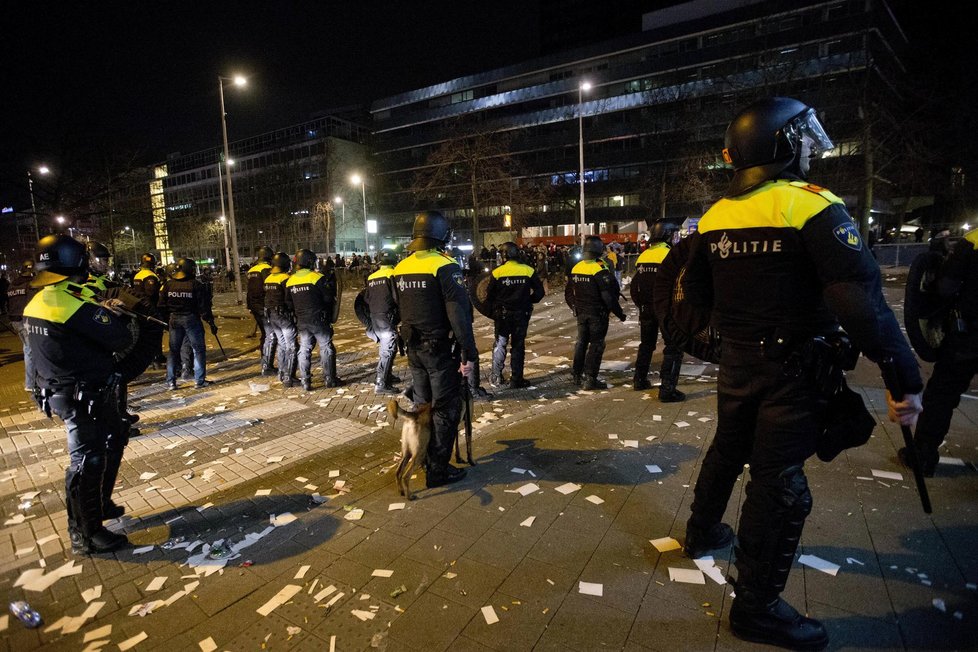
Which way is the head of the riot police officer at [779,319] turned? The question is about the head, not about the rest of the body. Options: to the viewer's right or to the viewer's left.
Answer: to the viewer's right

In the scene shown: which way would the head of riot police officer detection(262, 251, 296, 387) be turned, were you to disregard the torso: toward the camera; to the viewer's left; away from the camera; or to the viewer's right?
away from the camera

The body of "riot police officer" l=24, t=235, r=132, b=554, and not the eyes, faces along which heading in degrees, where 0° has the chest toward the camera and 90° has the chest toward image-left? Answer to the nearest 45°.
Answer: approximately 225°

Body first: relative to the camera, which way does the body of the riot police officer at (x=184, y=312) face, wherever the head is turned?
away from the camera

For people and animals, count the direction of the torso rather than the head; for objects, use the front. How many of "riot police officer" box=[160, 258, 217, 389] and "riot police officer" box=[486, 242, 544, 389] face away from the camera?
2

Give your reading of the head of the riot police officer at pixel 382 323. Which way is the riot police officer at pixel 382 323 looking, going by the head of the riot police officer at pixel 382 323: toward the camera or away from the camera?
away from the camera

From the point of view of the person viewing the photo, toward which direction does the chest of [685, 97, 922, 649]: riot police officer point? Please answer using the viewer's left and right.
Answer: facing away from the viewer and to the right of the viewer

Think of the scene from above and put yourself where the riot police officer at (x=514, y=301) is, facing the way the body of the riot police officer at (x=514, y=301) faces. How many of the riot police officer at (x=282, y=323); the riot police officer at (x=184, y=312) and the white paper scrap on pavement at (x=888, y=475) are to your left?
2

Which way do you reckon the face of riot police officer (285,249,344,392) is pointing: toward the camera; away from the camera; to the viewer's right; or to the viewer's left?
away from the camera

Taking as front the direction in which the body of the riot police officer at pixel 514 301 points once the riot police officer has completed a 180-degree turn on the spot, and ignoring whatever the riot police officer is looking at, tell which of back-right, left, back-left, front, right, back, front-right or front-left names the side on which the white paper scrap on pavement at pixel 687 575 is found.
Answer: front

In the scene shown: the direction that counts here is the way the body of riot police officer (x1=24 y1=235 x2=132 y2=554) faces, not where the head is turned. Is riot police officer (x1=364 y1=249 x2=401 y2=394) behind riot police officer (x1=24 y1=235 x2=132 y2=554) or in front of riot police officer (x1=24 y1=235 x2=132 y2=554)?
in front

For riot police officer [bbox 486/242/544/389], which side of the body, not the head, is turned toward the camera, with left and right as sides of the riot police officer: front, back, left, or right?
back

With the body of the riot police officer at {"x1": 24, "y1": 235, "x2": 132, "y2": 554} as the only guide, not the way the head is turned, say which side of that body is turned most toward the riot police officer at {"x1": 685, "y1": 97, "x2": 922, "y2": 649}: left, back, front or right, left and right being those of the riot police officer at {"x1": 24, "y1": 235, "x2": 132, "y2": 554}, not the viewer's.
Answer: right
